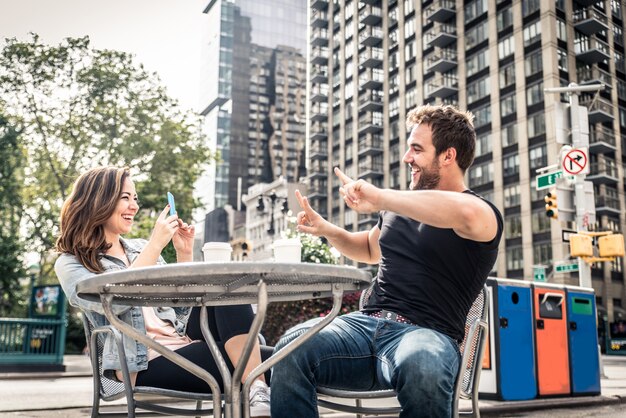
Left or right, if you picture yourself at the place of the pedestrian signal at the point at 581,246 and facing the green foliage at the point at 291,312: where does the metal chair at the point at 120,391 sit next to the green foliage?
left

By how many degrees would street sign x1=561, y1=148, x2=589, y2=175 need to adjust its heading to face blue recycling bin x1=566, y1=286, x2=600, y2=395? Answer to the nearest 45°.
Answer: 0° — it already faces it

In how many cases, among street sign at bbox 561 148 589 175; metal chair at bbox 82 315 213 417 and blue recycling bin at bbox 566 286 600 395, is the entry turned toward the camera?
2

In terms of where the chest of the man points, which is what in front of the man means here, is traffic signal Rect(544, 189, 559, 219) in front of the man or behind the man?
behind

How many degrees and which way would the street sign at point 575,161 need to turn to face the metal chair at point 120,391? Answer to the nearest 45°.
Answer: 0° — it already faces it

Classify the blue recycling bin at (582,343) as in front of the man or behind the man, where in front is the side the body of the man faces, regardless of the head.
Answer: behind

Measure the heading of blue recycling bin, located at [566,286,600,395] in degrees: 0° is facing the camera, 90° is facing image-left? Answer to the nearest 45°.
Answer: approximately 0°

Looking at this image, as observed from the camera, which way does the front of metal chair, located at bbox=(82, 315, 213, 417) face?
facing to the right of the viewer

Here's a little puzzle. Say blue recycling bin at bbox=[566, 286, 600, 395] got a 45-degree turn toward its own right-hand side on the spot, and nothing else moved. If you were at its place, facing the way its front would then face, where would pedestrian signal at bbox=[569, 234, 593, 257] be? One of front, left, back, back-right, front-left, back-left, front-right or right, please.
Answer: back-right

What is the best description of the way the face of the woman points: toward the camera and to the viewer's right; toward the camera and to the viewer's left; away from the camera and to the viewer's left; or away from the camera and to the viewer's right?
toward the camera and to the viewer's right
